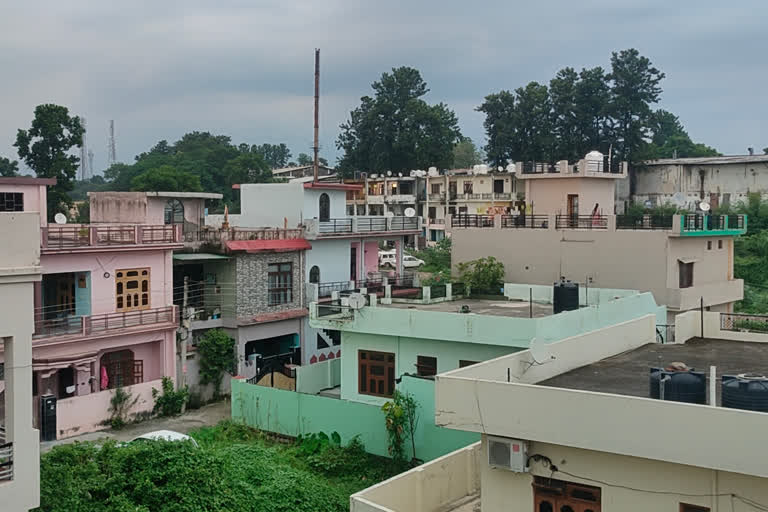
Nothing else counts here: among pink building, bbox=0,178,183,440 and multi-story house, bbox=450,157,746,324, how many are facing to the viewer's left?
0

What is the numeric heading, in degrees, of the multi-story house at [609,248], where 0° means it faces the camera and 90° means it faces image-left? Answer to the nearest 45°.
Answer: approximately 315°

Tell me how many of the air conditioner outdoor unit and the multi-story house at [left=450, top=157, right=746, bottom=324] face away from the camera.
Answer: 0

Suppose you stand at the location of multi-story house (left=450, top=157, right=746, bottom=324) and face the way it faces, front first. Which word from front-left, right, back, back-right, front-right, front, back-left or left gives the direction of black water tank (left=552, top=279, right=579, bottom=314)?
front-right

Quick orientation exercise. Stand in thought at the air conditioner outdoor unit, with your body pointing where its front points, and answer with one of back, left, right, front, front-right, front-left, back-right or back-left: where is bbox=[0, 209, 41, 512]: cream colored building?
front-right

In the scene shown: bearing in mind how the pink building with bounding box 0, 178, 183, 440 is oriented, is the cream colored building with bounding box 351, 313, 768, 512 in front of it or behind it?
in front

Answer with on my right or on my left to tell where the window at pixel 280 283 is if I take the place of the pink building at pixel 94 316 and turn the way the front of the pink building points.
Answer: on my left

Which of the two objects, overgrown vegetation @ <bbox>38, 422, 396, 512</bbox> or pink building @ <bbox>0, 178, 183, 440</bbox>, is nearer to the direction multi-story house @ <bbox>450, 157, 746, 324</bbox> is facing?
the overgrown vegetation

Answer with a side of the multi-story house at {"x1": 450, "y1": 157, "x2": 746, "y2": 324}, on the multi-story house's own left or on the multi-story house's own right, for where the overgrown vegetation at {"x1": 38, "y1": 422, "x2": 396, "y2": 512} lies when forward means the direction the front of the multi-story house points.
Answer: on the multi-story house's own right

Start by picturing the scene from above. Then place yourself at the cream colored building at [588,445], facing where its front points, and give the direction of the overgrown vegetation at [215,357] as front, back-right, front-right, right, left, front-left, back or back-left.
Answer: right

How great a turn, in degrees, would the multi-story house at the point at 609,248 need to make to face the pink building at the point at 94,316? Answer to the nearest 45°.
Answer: approximately 90° to its right

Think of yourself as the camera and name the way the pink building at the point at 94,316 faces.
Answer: facing the viewer and to the right of the viewer

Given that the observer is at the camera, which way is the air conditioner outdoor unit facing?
facing the viewer and to the left of the viewer
